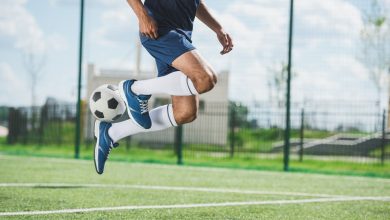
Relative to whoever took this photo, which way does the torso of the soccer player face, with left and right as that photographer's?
facing the viewer and to the right of the viewer

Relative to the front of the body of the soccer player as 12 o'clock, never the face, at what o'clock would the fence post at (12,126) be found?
The fence post is roughly at 7 o'clock from the soccer player.

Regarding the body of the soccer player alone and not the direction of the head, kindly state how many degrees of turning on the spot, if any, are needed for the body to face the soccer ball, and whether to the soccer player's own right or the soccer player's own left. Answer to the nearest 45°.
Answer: approximately 180°

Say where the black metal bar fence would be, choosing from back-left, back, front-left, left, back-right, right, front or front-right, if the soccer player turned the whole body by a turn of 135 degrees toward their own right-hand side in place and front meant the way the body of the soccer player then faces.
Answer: right
